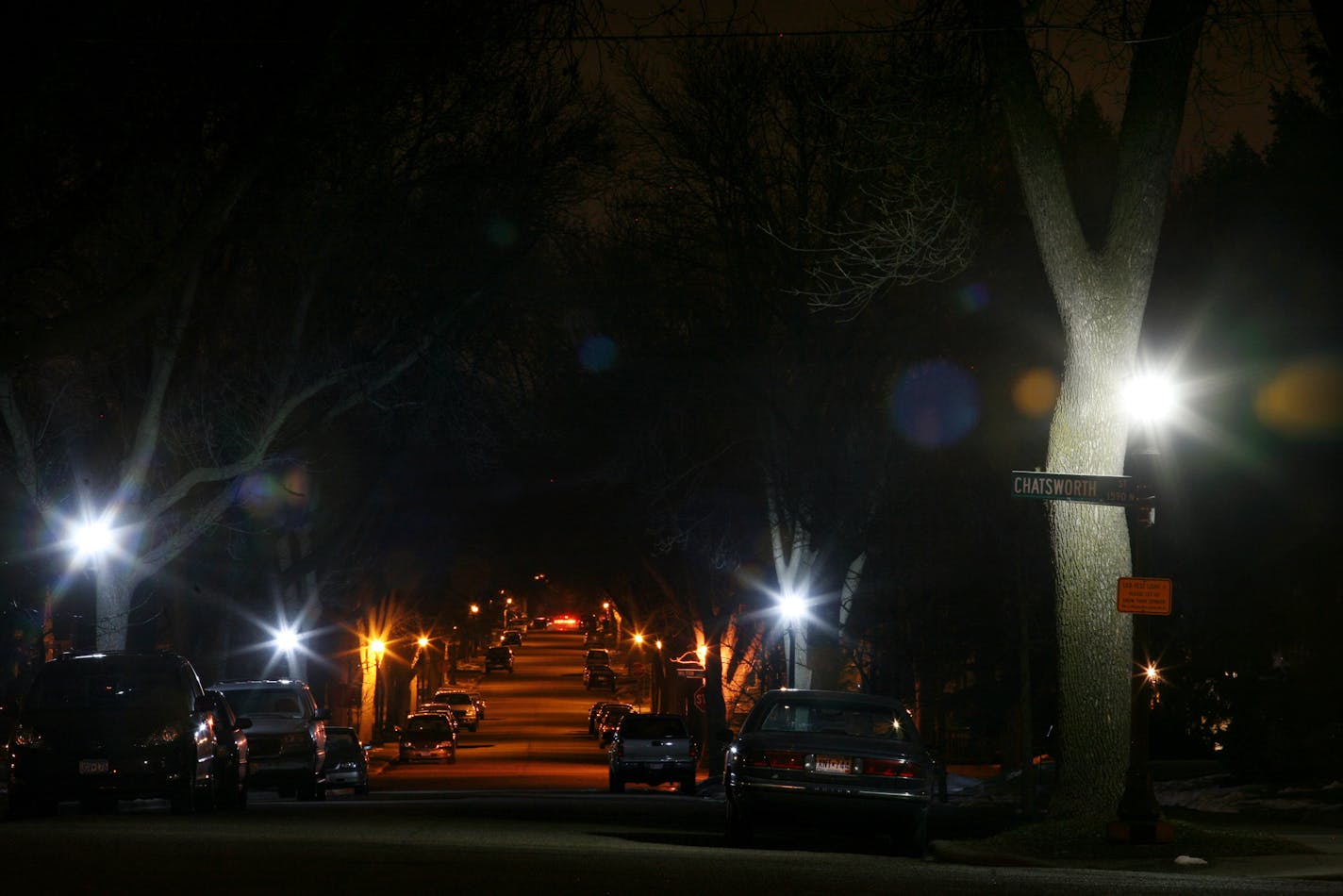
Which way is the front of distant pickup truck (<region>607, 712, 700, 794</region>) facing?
away from the camera

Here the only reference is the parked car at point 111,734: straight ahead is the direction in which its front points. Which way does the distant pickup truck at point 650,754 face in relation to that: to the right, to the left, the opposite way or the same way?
the opposite way

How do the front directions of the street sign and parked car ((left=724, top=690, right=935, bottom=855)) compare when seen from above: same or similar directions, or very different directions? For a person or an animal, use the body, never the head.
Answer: very different directions

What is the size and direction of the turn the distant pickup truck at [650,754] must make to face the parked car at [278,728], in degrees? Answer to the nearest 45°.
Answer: approximately 135° to its left

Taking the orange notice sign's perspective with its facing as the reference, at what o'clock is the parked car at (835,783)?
The parked car is roughly at 3 o'clock from the orange notice sign.

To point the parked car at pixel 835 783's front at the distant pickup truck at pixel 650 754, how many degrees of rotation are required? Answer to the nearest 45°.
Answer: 0° — it already faces it

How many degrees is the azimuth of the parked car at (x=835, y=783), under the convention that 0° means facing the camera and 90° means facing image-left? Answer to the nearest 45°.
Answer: approximately 180°

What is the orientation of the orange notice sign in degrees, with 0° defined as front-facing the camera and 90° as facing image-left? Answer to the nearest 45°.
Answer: approximately 0°

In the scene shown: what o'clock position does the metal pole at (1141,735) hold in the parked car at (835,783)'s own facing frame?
The metal pole is roughly at 3 o'clock from the parked car.

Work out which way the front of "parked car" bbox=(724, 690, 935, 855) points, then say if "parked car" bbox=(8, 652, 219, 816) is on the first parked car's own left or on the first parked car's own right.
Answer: on the first parked car's own left
